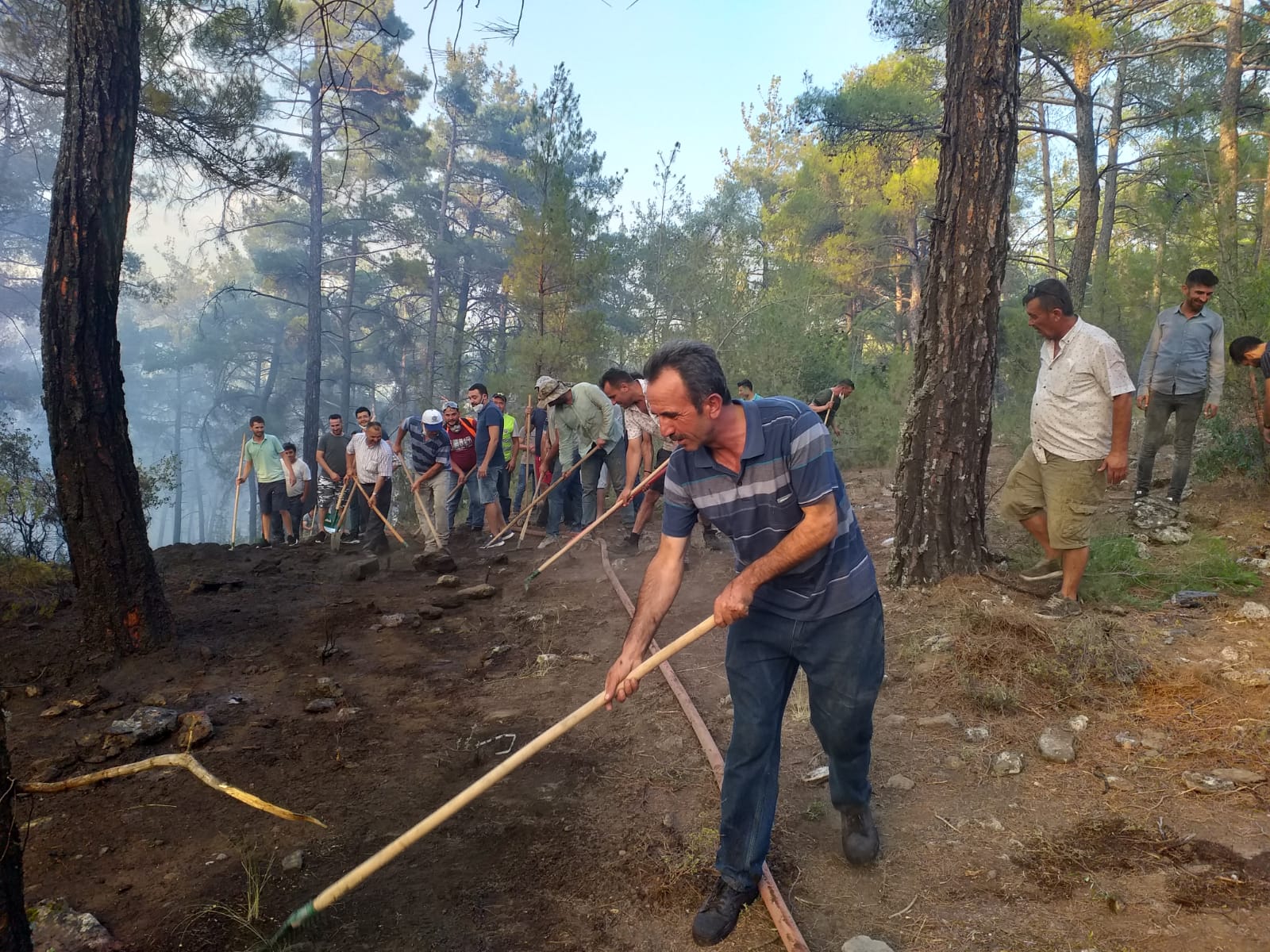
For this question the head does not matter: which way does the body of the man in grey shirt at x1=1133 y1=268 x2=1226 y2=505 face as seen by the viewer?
toward the camera

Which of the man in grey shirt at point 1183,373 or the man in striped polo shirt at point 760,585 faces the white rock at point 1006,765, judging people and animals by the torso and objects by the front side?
the man in grey shirt

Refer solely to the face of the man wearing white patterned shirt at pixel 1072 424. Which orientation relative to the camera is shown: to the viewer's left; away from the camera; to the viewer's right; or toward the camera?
to the viewer's left

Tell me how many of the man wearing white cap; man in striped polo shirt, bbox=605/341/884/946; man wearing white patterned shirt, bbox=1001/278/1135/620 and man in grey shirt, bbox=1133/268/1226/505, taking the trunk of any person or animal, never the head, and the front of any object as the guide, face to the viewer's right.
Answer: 0

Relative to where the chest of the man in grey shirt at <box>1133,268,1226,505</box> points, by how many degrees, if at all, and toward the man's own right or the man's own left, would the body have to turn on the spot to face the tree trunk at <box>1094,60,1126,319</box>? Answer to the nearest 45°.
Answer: approximately 180°

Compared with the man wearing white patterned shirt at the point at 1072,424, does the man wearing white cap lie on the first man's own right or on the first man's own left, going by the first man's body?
on the first man's own right

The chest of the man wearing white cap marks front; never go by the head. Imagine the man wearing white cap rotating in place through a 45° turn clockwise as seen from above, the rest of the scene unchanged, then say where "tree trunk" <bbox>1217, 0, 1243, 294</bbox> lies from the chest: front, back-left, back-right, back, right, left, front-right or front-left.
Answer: back-left

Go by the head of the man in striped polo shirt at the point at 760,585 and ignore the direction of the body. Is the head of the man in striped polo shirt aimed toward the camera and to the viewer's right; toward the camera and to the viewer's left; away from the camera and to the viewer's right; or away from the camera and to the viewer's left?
toward the camera and to the viewer's left

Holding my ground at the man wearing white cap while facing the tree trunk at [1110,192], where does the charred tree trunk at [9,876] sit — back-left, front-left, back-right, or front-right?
back-right
